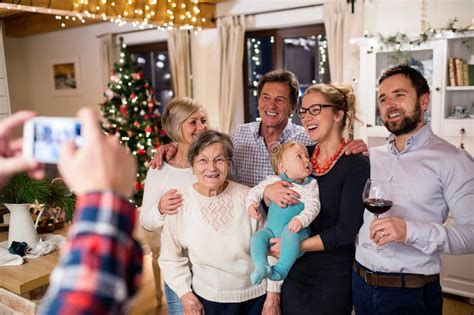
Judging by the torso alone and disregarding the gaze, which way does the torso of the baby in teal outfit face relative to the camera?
toward the camera

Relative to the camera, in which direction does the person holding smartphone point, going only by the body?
away from the camera

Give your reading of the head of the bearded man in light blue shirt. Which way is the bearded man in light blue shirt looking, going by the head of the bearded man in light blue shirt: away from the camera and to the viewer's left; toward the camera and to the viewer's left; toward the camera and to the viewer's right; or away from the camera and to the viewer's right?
toward the camera and to the viewer's left

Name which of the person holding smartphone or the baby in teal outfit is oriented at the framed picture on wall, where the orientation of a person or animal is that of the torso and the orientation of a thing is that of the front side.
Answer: the person holding smartphone

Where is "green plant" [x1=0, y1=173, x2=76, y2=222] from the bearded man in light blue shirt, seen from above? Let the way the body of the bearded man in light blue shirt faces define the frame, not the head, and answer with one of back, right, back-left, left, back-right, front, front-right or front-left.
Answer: front-right

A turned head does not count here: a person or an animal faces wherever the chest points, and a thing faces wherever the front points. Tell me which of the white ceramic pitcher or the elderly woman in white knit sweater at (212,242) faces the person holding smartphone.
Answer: the elderly woman in white knit sweater

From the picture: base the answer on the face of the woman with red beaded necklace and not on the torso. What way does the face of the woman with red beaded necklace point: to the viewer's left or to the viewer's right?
to the viewer's left

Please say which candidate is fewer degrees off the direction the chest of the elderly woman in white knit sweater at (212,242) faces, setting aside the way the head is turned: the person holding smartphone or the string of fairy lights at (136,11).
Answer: the person holding smartphone

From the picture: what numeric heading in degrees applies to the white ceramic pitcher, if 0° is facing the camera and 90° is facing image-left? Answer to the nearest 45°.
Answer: approximately 90°

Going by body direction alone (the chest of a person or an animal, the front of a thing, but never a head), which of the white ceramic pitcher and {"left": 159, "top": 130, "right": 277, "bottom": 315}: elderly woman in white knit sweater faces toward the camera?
the elderly woman in white knit sweater

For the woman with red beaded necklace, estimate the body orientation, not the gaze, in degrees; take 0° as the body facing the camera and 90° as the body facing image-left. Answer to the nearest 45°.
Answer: approximately 45°

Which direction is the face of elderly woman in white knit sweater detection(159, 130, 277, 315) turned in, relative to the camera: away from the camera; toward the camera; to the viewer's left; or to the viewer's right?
toward the camera

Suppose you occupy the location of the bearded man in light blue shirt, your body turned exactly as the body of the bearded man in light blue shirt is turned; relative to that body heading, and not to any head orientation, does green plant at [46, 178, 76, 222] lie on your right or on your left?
on your right

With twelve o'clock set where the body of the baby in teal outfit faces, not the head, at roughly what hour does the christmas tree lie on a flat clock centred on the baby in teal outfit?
The christmas tree is roughly at 5 o'clock from the baby in teal outfit.

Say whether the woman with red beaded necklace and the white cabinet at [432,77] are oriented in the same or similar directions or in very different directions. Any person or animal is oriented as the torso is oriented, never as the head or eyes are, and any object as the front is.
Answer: same or similar directions

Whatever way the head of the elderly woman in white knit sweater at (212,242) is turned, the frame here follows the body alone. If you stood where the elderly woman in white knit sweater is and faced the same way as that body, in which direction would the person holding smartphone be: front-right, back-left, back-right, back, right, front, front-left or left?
front

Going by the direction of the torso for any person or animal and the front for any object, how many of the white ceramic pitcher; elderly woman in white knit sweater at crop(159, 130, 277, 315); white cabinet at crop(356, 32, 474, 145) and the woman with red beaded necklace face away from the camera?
0

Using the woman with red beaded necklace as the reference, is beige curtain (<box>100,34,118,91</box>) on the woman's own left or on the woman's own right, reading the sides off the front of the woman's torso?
on the woman's own right
